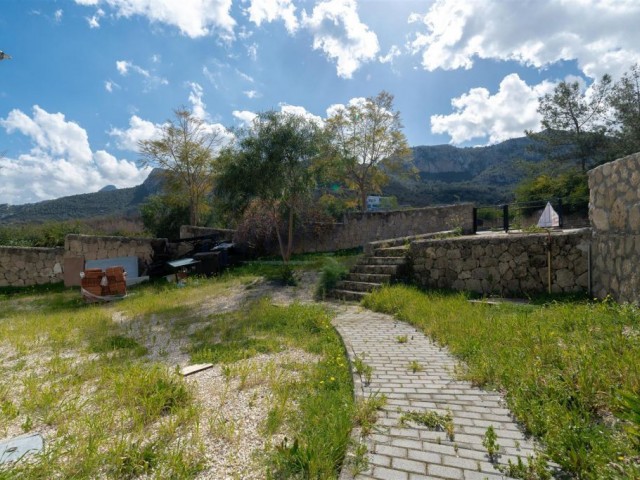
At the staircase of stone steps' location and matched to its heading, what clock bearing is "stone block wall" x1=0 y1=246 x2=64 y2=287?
The stone block wall is roughly at 2 o'clock from the staircase of stone steps.

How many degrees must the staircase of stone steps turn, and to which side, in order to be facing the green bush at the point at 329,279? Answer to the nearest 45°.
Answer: approximately 45° to its right

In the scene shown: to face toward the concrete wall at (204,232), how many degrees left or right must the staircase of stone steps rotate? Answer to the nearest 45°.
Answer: approximately 90° to its right

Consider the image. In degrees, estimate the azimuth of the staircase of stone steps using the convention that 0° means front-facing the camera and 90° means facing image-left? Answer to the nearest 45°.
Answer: approximately 45°

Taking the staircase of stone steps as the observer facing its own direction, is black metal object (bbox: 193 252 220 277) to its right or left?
on its right

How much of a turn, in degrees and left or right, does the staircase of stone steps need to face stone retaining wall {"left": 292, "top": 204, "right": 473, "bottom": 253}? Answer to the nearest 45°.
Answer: approximately 135° to its right

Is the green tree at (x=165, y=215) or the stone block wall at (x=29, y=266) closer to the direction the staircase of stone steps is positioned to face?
the stone block wall

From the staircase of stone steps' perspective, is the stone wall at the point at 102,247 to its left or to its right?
on its right

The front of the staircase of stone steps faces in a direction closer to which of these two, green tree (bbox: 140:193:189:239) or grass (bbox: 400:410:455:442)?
the grass

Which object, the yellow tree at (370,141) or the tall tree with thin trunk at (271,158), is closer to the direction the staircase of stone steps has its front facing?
the tall tree with thin trunk

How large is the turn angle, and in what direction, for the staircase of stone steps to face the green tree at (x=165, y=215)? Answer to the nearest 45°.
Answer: approximately 90° to its right

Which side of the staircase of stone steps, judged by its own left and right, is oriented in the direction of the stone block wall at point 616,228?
left

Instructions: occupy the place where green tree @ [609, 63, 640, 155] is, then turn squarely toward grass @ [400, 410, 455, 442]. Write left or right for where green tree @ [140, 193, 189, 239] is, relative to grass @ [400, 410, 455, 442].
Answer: right

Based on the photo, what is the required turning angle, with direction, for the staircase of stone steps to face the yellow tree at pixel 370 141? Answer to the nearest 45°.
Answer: approximately 135° to its right
